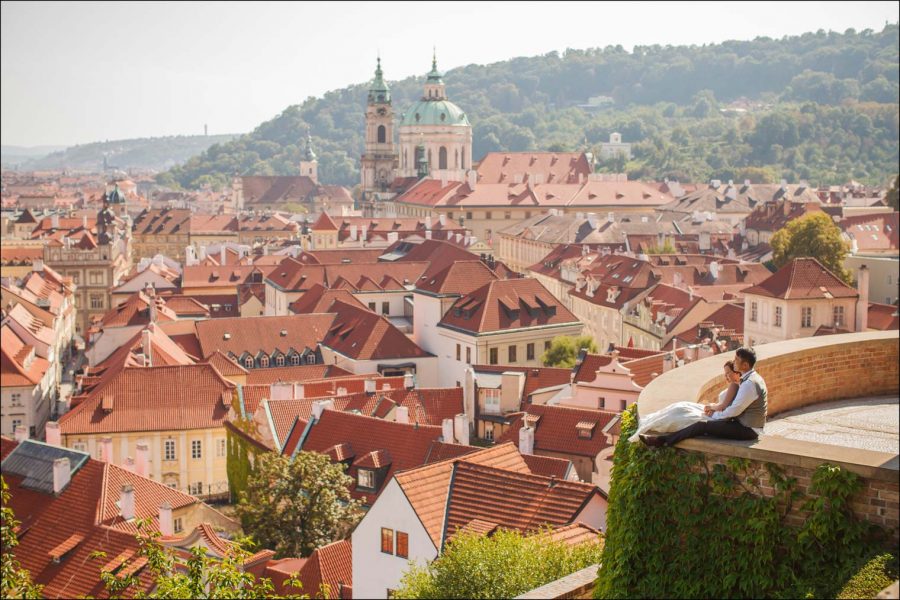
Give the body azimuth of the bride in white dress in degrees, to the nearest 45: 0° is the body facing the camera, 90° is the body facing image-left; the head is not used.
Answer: approximately 90°

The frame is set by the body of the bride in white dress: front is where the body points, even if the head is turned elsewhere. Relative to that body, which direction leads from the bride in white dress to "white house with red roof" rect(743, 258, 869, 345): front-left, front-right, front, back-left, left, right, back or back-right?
right
